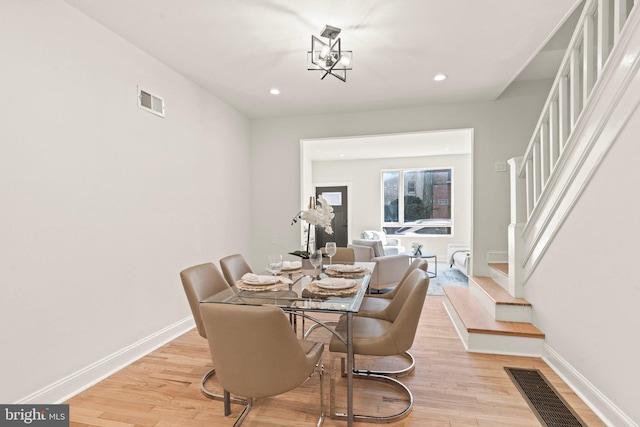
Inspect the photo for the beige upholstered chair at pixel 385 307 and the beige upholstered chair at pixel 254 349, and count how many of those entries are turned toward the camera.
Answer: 0

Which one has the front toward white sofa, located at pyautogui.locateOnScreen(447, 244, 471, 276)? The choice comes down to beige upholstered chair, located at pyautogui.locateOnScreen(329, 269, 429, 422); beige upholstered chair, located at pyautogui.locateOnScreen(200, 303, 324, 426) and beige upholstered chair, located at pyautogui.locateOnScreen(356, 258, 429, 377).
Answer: beige upholstered chair, located at pyautogui.locateOnScreen(200, 303, 324, 426)

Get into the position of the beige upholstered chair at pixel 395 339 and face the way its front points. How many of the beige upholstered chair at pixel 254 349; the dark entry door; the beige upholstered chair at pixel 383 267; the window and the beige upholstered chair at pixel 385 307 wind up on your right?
4

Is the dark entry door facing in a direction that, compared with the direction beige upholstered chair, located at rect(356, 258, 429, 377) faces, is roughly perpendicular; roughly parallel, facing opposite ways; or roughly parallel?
roughly perpendicular

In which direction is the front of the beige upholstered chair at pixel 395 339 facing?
to the viewer's left

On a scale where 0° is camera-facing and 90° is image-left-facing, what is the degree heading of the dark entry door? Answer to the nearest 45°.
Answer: approximately 0°

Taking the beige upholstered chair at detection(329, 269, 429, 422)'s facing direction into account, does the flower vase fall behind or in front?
in front

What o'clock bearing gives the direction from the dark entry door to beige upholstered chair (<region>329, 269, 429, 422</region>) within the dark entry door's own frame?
The beige upholstered chair is roughly at 12 o'clock from the dark entry door.

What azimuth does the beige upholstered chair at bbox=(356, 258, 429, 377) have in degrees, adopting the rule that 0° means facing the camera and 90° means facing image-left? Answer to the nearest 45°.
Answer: approximately 90°

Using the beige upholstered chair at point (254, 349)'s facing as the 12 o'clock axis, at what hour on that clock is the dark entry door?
The dark entry door is roughly at 11 o'clock from the beige upholstered chair.
